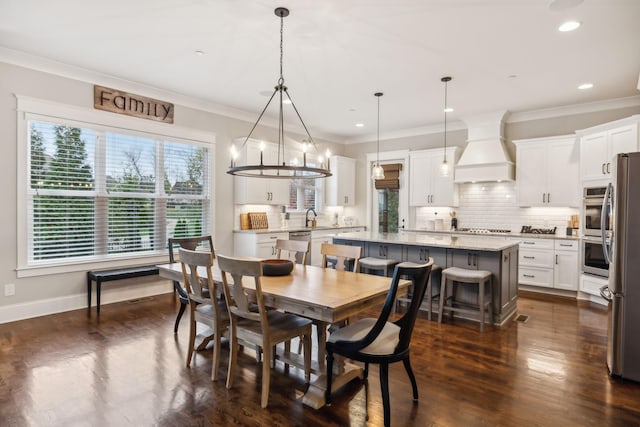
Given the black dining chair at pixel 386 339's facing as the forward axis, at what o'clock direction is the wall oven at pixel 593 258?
The wall oven is roughly at 3 o'clock from the black dining chair.

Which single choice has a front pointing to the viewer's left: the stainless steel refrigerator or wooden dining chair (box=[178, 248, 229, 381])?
the stainless steel refrigerator

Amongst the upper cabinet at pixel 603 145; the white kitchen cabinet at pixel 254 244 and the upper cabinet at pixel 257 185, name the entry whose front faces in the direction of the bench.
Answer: the upper cabinet at pixel 603 145

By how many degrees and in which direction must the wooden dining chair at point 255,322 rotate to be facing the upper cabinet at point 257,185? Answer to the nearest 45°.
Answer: approximately 45° to its left

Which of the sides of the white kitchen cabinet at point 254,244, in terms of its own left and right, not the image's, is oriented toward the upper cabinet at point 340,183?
left

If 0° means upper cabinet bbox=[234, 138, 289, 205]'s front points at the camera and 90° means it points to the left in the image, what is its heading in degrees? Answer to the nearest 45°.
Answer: approximately 315°

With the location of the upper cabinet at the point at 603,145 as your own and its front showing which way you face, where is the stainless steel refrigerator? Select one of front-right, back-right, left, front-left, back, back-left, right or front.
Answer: front-left

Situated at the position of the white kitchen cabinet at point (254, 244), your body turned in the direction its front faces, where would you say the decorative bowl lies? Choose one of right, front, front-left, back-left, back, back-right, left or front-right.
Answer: front-right

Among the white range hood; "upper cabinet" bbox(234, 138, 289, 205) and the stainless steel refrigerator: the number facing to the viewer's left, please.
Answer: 1

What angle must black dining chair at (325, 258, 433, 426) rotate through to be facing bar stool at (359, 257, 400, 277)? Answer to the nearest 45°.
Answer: approximately 45° to its right

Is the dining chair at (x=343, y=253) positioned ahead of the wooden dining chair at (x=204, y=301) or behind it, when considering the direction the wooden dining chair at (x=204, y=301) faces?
ahead

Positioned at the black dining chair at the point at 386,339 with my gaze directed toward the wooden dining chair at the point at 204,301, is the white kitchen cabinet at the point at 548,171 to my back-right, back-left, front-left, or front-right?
back-right
